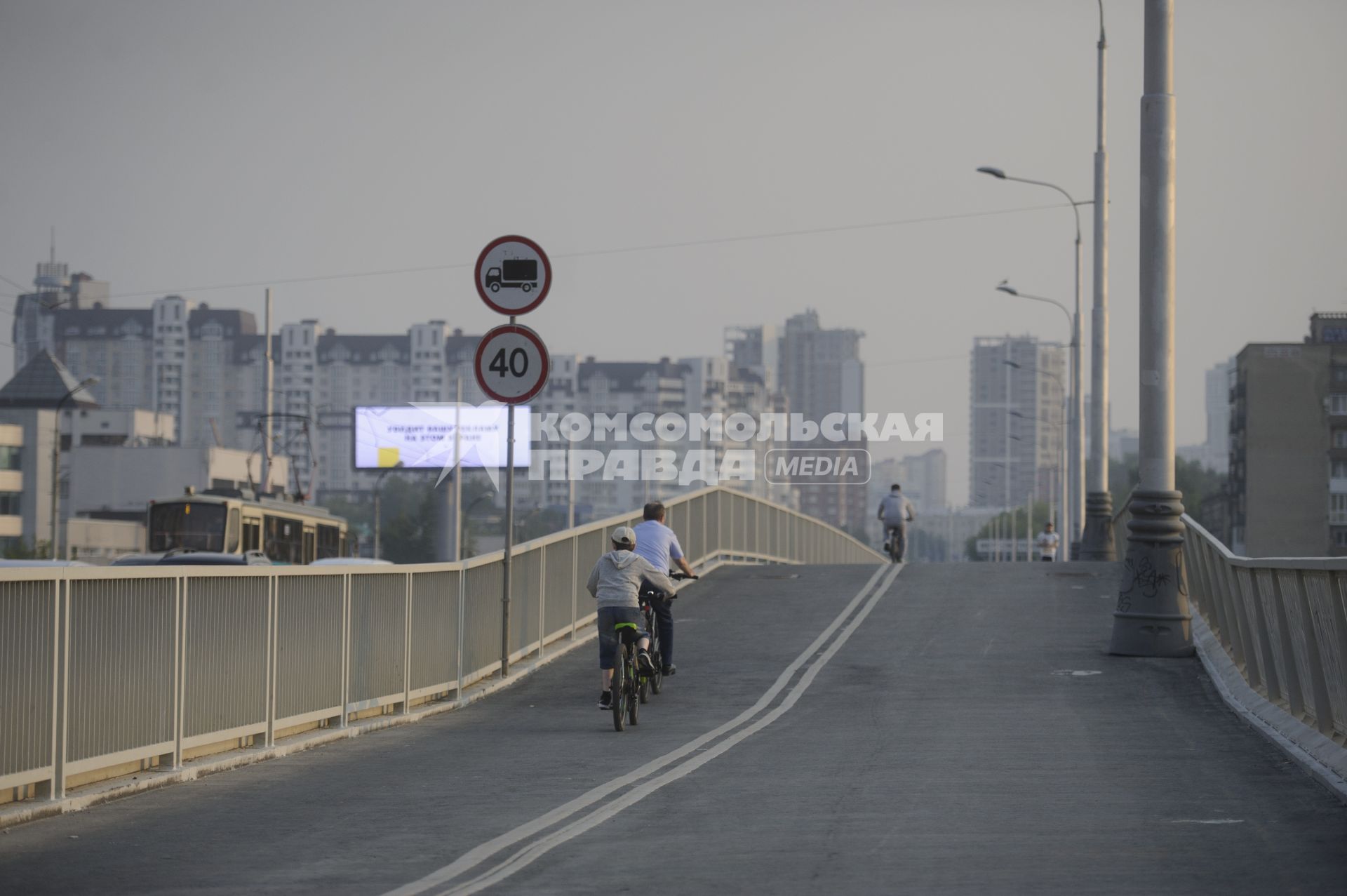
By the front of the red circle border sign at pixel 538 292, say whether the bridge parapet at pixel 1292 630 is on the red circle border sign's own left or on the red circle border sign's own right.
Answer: on the red circle border sign's own left

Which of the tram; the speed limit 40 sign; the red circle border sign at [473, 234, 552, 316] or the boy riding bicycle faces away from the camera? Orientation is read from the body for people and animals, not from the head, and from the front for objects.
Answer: the boy riding bicycle

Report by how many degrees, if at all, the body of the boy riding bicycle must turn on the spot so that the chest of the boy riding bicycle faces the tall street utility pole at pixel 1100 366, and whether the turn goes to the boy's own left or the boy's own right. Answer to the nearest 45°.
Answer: approximately 45° to the boy's own right

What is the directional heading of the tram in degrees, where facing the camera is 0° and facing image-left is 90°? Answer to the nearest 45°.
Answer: approximately 45°

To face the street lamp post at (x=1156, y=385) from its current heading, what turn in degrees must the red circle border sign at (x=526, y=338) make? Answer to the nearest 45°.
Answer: approximately 90° to its left

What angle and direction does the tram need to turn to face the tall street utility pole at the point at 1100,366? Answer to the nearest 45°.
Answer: approximately 135° to its left

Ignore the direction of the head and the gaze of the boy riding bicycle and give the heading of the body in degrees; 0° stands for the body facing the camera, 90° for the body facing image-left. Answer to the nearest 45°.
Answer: approximately 180°

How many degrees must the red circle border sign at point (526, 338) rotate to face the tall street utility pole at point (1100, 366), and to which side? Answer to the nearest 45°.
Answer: approximately 135° to its left

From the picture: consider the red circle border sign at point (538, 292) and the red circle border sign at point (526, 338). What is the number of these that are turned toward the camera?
2
